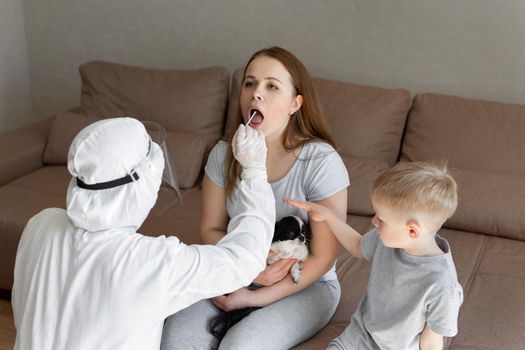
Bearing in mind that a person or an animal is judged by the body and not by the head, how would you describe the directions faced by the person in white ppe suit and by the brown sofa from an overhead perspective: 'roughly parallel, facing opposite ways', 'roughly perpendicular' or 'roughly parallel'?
roughly parallel, facing opposite ways

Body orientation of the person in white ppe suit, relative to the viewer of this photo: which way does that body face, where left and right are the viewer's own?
facing away from the viewer and to the right of the viewer

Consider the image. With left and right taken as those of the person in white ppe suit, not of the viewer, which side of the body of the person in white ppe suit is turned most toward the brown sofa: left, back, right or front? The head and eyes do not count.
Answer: front

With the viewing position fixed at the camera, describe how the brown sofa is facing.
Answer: facing the viewer and to the left of the viewer

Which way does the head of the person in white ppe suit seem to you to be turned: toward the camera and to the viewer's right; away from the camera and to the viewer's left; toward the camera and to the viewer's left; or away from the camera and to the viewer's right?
away from the camera and to the viewer's right

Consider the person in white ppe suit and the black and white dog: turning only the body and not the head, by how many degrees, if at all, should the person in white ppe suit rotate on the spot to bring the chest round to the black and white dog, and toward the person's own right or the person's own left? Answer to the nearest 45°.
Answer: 0° — they already face it

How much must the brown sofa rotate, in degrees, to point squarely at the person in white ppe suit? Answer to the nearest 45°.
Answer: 0° — it already faces them
